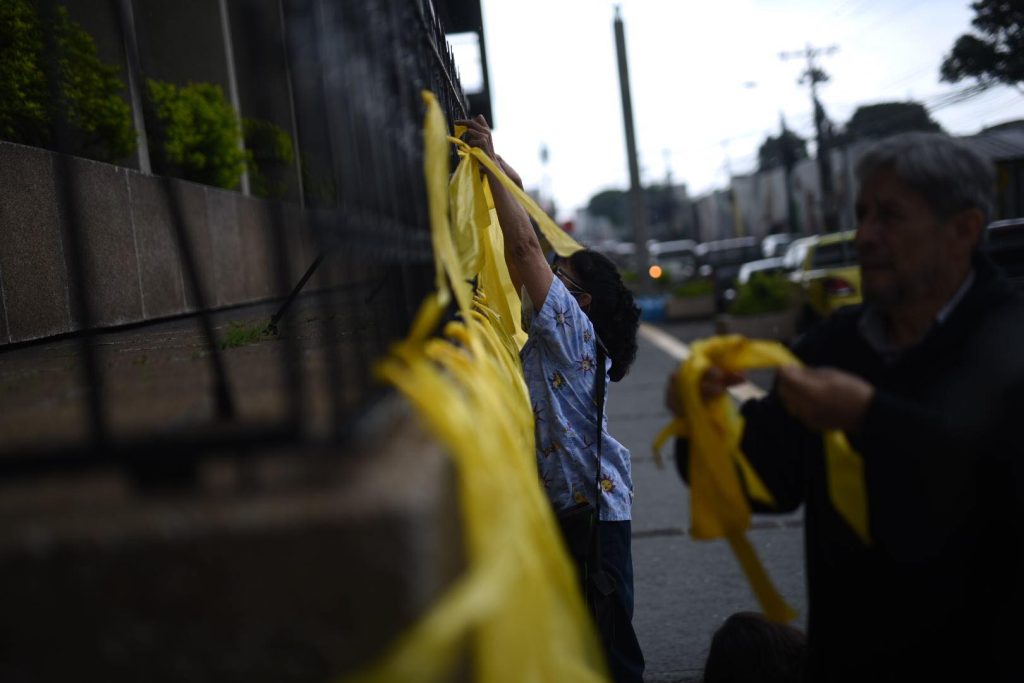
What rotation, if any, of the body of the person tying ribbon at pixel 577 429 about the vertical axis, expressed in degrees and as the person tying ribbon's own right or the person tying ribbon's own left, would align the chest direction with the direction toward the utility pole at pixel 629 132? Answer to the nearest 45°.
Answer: approximately 90° to the person tying ribbon's own right

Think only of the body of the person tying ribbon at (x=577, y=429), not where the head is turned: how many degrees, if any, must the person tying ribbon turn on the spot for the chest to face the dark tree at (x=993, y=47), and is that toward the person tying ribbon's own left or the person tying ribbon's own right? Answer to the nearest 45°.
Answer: approximately 135° to the person tying ribbon's own right

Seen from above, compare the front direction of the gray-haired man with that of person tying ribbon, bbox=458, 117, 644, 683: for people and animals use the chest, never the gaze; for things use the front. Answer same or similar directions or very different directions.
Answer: same or similar directions

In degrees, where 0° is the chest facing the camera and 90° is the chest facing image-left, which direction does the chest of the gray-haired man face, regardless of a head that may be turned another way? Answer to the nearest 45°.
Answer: approximately 45°

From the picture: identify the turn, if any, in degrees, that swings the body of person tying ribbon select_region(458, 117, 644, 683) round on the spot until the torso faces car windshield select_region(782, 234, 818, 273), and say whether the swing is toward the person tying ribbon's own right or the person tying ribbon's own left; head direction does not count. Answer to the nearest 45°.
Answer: approximately 90° to the person tying ribbon's own right

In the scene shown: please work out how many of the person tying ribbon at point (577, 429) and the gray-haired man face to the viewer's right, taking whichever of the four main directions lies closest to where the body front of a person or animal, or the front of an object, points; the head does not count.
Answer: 0

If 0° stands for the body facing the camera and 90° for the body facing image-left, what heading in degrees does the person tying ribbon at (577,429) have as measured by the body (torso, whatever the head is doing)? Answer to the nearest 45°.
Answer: approximately 90°

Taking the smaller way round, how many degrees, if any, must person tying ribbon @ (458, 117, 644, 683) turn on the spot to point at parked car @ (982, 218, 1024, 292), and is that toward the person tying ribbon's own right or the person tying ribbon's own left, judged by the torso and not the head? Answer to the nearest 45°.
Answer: approximately 135° to the person tying ribbon's own right

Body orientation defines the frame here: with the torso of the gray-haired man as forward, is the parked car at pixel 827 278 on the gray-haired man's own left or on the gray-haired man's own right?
on the gray-haired man's own right
